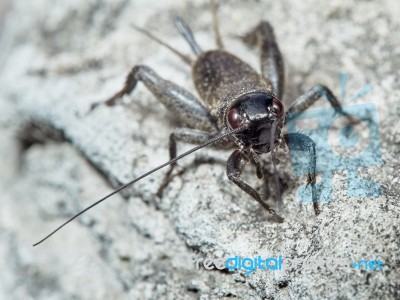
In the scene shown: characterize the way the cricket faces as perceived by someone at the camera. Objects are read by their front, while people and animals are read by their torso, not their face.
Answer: facing the viewer and to the right of the viewer
